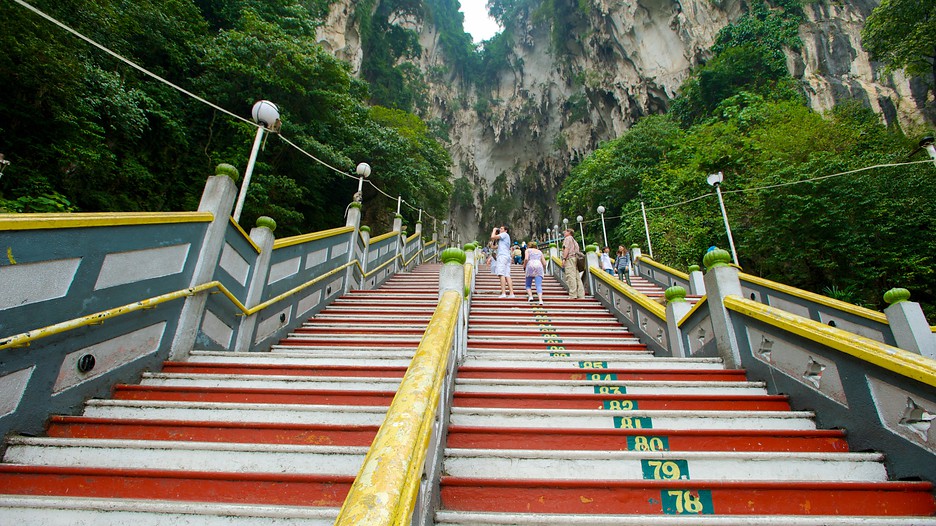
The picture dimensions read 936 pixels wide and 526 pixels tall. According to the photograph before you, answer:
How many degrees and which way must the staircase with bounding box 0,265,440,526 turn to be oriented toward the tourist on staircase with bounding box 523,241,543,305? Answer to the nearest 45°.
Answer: approximately 135° to its left

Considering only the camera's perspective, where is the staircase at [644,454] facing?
facing the viewer

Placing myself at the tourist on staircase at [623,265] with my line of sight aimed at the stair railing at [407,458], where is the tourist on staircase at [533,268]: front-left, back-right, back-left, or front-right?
front-right

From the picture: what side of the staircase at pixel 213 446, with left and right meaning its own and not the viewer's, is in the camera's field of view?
front

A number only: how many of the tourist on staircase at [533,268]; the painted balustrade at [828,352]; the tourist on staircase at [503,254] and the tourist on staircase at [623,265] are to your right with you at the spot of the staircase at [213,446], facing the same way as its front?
0

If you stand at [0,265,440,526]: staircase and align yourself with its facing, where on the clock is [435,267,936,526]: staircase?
[435,267,936,526]: staircase is roughly at 10 o'clock from [0,265,440,526]: staircase.

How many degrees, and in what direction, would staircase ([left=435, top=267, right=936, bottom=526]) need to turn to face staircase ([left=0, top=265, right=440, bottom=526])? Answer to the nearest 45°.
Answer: approximately 45° to its right
